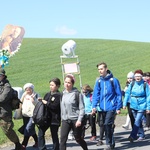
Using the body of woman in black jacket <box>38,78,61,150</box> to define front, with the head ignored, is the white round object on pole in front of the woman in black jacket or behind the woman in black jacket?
behind

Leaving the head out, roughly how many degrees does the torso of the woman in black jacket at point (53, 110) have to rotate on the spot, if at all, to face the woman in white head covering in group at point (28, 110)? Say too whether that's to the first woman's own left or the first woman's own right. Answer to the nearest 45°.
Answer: approximately 90° to the first woman's own right

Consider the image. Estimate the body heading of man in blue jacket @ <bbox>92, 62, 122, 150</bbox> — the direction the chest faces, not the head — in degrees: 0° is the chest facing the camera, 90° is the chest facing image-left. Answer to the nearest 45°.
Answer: approximately 45°

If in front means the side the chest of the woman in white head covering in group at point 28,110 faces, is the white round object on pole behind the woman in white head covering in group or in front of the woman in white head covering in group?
behind

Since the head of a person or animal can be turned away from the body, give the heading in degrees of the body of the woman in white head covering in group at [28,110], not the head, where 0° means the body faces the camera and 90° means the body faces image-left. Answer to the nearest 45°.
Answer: approximately 45°

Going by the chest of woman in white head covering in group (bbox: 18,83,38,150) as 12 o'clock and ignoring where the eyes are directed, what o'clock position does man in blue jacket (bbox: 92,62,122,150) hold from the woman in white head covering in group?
The man in blue jacket is roughly at 8 o'clock from the woman in white head covering in group.
